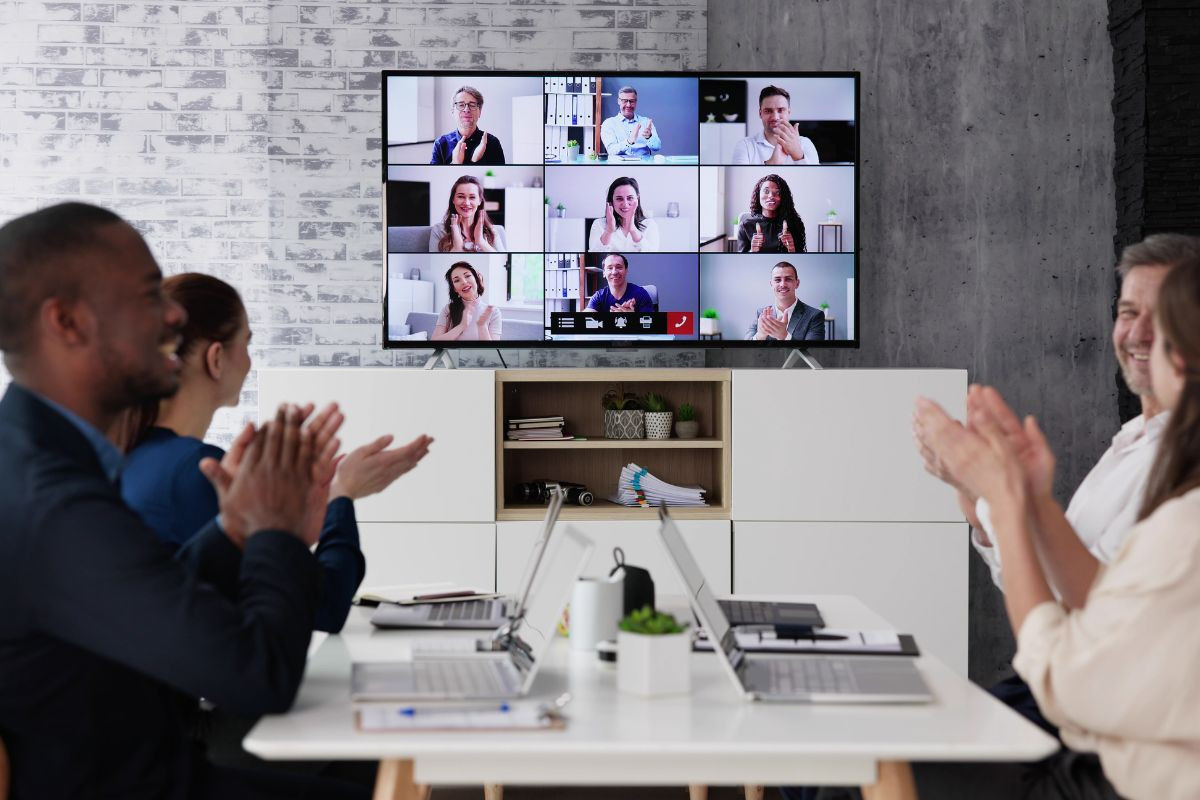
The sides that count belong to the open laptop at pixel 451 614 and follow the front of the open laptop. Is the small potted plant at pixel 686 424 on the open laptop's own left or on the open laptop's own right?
on the open laptop's own right

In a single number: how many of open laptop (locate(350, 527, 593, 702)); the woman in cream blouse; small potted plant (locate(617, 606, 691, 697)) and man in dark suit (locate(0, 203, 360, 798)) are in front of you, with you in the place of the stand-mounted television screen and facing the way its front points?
4

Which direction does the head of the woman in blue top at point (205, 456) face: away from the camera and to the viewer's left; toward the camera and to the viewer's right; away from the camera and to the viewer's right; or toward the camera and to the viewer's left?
away from the camera and to the viewer's right

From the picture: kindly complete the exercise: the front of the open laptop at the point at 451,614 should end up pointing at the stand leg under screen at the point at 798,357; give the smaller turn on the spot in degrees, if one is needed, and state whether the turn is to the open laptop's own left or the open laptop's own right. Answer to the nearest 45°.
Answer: approximately 135° to the open laptop's own right

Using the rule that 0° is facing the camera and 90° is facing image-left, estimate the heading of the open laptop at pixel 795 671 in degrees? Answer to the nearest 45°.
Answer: approximately 270°

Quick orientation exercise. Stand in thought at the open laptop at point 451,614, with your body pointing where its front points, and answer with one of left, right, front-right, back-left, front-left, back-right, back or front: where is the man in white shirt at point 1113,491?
back

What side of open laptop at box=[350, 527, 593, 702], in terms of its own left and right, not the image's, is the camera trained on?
left

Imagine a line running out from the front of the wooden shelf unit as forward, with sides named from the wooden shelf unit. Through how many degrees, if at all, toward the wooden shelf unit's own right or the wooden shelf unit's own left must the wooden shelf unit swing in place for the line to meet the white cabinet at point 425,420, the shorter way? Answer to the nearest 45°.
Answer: approximately 45° to the wooden shelf unit's own right

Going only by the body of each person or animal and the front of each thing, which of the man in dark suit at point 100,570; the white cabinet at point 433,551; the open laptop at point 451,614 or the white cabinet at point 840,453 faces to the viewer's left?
the open laptop

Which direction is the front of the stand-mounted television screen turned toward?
toward the camera

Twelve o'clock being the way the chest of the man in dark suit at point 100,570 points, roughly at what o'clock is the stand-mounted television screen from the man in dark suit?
The stand-mounted television screen is roughly at 10 o'clock from the man in dark suit.

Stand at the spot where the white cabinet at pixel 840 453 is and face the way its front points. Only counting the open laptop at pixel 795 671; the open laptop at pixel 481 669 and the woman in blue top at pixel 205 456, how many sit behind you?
0

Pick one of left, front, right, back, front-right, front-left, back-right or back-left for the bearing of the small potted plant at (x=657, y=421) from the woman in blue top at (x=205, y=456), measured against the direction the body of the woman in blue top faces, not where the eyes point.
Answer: front

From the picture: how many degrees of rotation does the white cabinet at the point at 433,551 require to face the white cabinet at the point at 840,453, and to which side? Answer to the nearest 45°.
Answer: approximately 90° to its left

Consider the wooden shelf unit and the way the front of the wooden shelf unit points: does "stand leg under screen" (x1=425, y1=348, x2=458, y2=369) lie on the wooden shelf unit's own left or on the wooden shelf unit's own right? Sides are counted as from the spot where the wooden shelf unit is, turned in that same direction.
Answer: on the wooden shelf unit's own right

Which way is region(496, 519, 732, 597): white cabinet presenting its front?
toward the camera
